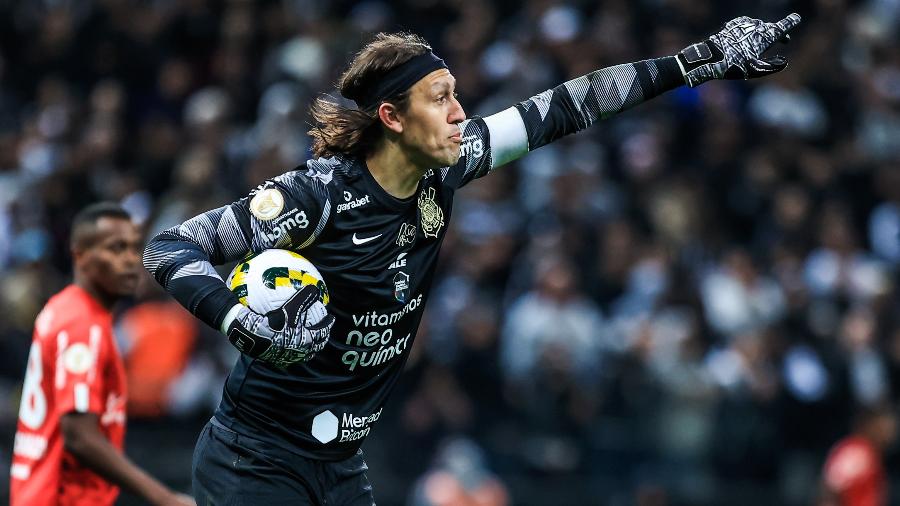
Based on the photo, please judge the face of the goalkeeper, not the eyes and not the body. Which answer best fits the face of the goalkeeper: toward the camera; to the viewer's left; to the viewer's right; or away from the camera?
to the viewer's right

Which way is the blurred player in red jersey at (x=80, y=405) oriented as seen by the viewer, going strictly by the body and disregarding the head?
to the viewer's right
